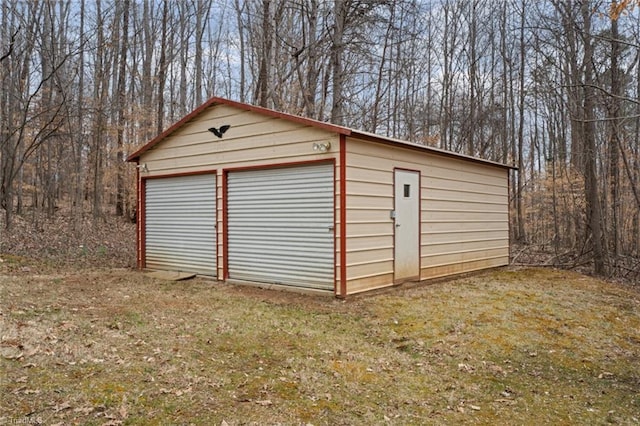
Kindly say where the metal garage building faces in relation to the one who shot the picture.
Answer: facing the viewer and to the left of the viewer

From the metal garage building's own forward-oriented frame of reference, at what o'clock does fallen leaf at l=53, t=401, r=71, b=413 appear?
The fallen leaf is roughly at 11 o'clock from the metal garage building.
